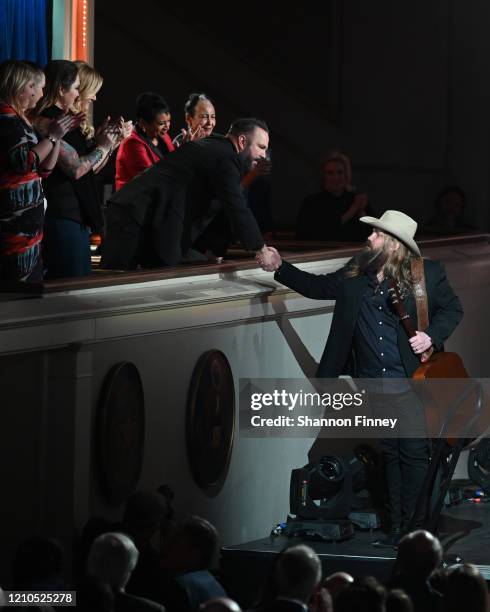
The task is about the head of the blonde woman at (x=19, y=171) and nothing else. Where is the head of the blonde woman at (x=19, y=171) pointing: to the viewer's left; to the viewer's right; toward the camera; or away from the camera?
to the viewer's right

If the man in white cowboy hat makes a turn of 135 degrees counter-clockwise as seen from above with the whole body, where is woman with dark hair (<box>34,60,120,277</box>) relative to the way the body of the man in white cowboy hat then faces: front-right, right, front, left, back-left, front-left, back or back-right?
back

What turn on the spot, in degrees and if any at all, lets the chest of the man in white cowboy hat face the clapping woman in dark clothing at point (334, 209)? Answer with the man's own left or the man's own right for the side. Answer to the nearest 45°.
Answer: approximately 135° to the man's own right

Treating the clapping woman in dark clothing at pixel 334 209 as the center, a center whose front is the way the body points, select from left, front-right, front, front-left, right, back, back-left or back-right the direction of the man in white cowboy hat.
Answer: front

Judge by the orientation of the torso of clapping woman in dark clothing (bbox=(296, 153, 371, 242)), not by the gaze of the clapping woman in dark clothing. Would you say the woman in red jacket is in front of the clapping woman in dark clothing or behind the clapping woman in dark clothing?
in front

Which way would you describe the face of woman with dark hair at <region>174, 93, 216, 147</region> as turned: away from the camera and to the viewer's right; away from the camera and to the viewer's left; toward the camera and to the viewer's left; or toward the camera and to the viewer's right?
toward the camera and to the viewer's right

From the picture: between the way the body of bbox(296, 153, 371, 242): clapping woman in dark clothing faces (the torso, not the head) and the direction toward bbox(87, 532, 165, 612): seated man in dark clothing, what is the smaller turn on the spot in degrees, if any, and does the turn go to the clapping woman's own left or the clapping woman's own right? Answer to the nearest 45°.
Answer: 0° — they already face them

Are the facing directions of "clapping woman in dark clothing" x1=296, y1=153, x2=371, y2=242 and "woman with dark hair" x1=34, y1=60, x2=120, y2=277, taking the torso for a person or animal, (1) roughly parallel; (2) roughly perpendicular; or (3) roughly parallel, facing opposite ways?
roughly perpendicular

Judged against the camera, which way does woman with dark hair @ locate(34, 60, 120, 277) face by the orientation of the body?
to the viewer's right

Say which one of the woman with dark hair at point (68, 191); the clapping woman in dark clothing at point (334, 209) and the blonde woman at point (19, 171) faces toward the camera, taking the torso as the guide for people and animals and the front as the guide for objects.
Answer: the clapping woman in dark clothing

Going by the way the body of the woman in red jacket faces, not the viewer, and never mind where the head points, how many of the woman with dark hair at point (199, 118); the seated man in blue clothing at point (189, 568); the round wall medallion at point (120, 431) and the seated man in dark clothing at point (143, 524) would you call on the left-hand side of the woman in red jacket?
1

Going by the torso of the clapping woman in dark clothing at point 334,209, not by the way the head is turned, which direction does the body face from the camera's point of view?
toward the camera

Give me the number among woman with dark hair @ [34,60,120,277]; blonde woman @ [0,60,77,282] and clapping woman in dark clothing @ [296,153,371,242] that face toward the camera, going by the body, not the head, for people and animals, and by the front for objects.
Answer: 1

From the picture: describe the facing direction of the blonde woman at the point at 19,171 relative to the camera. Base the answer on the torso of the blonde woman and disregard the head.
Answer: to the viewer's right
